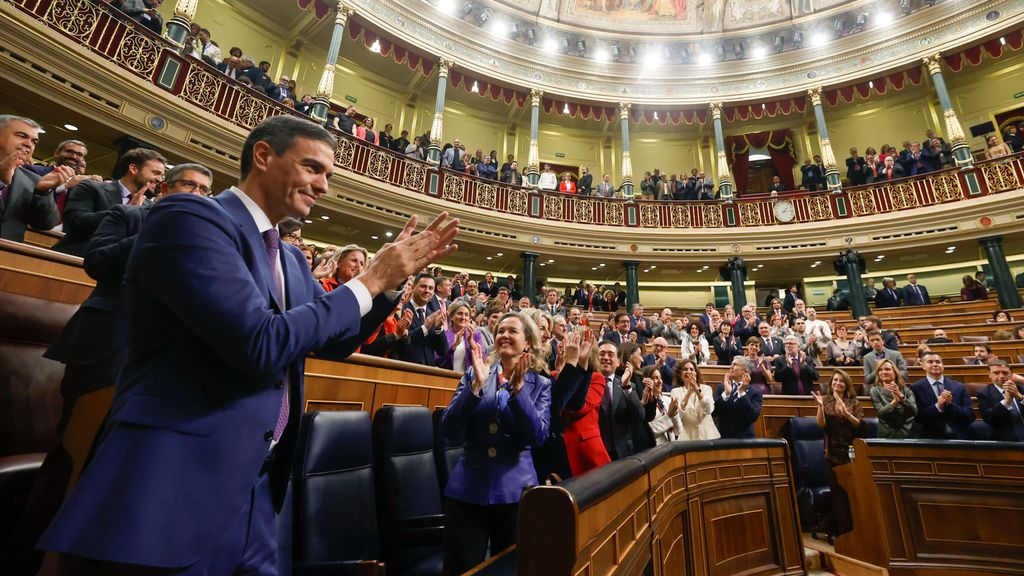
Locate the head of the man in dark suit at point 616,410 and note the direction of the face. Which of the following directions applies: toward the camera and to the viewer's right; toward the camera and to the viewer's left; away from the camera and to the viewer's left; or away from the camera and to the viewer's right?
toward the camera and to the viewer's left

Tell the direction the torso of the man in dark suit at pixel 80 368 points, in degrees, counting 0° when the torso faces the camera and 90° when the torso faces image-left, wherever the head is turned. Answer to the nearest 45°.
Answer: approximately 315°

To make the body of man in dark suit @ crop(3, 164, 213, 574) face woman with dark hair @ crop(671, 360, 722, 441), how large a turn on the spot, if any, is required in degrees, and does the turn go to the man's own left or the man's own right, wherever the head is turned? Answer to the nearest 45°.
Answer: approximately 45° to the man's own left

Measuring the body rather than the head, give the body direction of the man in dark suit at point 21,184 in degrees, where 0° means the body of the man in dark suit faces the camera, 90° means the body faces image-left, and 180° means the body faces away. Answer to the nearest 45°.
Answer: approximately 315°

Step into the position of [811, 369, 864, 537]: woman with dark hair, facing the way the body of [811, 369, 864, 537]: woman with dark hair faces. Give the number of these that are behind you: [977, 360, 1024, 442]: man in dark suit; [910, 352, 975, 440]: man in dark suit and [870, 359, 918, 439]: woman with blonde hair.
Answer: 3

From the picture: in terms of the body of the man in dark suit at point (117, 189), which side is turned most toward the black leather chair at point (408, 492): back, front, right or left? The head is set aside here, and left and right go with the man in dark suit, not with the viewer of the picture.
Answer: front

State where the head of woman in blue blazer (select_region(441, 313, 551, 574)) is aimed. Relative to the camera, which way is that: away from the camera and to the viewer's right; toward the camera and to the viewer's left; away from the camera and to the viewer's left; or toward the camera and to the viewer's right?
toward the camera and to the viewer's left
